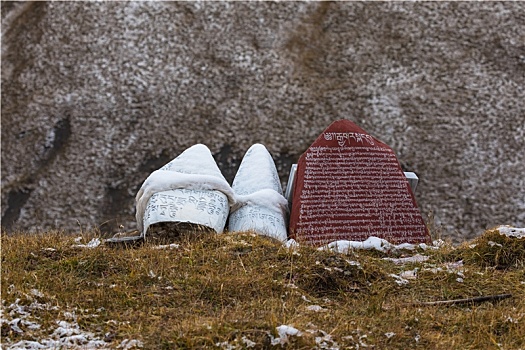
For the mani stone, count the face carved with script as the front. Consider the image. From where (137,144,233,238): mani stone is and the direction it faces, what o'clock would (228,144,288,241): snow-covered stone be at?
The snow-covered stone is roughly at 8 o'clock from the mani stone.

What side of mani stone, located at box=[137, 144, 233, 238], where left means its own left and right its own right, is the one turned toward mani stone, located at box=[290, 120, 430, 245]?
left

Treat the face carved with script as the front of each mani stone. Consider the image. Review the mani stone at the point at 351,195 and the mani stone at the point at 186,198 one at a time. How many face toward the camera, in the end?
2

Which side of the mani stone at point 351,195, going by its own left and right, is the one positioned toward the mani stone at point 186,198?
right

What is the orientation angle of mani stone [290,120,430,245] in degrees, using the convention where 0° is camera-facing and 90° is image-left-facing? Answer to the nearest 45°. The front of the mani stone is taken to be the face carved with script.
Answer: approximately 0°

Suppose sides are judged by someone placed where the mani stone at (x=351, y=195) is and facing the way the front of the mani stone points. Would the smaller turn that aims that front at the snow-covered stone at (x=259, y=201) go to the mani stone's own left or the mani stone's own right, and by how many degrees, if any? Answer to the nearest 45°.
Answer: approximately 90° to the mani stone's own right
